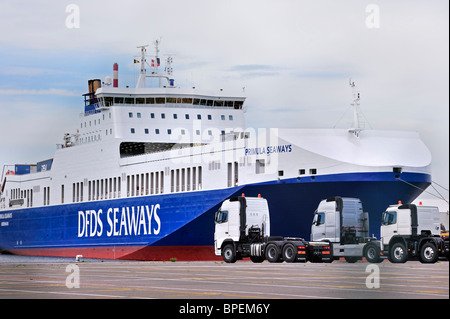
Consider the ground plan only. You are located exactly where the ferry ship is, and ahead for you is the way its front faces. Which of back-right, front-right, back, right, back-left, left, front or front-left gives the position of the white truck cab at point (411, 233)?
front

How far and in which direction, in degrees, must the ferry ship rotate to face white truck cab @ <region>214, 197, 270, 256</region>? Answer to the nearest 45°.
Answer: approximately 45° to its right

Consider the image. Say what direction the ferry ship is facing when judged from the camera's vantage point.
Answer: facing the viewer and to the right of the viewer
